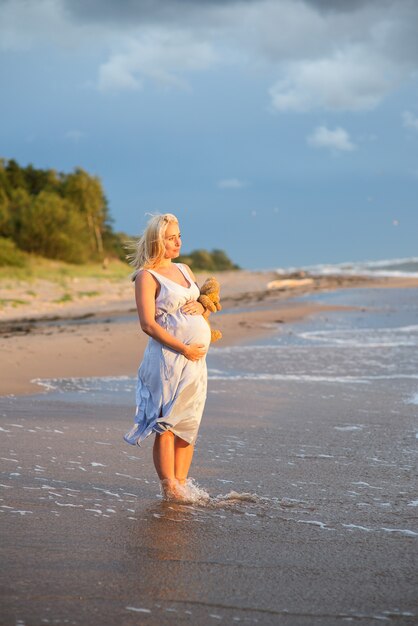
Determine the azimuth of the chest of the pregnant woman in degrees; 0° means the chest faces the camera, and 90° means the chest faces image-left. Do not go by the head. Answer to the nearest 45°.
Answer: approximately 315°
